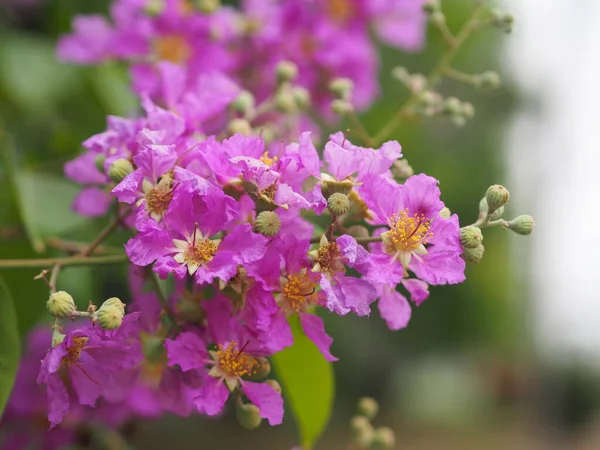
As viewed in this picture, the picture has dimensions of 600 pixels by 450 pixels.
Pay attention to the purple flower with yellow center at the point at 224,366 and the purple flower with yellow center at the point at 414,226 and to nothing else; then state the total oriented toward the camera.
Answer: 2

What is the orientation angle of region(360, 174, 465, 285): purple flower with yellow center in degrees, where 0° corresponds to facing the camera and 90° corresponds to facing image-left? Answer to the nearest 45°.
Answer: approximately 0°

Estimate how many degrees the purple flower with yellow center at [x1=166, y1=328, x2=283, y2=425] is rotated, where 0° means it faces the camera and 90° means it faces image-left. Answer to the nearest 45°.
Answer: approximately 0°
